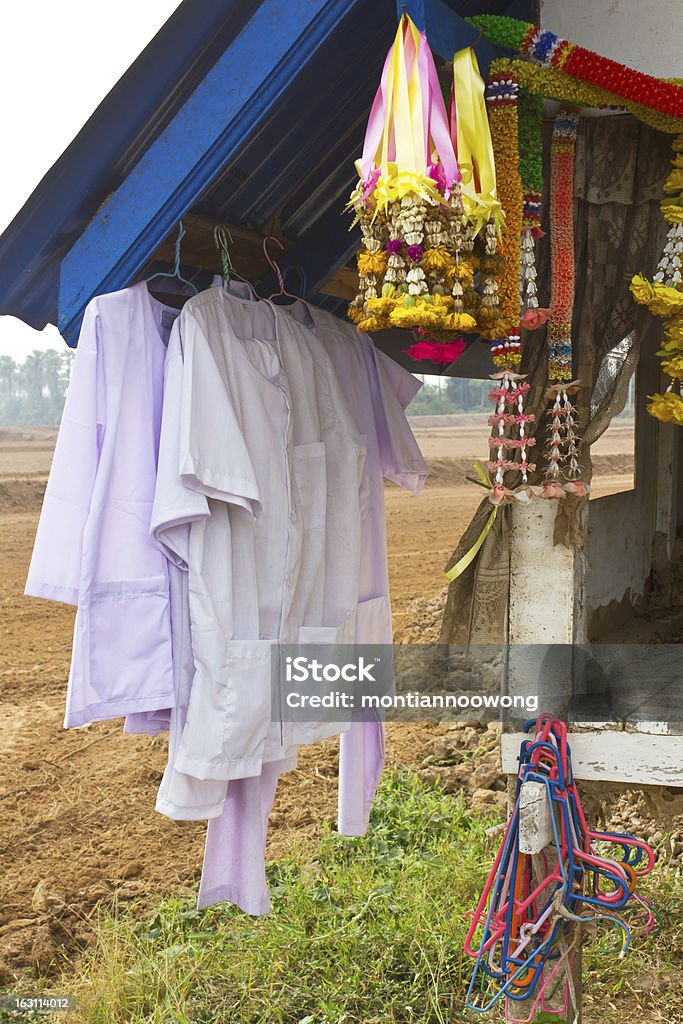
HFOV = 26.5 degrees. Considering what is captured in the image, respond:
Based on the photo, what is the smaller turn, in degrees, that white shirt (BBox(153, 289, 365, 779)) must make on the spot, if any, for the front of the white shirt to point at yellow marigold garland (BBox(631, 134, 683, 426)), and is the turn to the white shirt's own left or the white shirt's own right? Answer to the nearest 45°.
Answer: approximately 45° to the white shirt's own left

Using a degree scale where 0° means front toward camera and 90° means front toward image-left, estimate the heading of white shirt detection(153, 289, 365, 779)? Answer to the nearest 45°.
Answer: approximately 315°

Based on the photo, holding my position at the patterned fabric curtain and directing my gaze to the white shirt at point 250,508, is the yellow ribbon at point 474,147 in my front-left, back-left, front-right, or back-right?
front-left

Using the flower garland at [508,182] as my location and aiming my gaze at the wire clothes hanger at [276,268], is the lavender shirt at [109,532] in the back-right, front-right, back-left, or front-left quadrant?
front-left

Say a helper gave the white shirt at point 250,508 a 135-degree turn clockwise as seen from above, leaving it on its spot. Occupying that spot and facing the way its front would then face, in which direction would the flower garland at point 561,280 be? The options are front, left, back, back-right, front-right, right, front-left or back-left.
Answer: back
